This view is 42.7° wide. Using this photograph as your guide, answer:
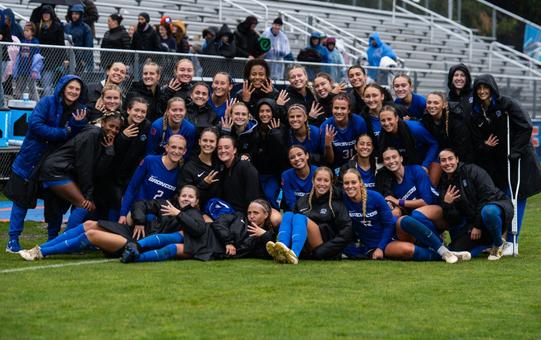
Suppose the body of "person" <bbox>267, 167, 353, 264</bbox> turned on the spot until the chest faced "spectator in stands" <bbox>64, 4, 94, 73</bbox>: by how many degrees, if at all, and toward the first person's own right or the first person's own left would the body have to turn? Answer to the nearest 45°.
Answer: approximately 90° to the first person's own right

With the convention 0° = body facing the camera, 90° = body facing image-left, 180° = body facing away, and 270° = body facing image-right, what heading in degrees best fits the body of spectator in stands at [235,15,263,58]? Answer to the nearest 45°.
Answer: approximately 315°

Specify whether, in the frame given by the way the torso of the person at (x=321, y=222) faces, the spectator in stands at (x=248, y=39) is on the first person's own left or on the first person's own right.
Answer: on the first person's own right

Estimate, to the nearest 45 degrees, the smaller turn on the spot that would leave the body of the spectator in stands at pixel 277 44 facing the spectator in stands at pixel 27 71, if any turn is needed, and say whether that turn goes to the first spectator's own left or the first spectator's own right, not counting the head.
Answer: approximately 45° to the first spectator's own right

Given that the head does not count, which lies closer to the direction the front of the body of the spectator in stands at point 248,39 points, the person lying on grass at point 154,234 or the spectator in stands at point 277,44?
the person lying on grass

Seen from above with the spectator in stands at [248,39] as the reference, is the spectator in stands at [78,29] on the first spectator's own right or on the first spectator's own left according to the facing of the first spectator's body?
on the first spectator's own right

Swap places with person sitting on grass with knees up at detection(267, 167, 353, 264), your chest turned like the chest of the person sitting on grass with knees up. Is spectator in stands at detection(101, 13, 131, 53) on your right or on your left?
on your right

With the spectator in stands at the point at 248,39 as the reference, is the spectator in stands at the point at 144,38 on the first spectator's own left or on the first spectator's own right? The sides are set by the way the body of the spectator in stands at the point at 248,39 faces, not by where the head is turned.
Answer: on the first spectator's own right

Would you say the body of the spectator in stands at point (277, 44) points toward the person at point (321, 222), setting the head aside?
yes

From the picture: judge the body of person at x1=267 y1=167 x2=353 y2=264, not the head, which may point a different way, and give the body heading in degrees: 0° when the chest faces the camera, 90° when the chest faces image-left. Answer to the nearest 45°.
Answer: approximately 45°
